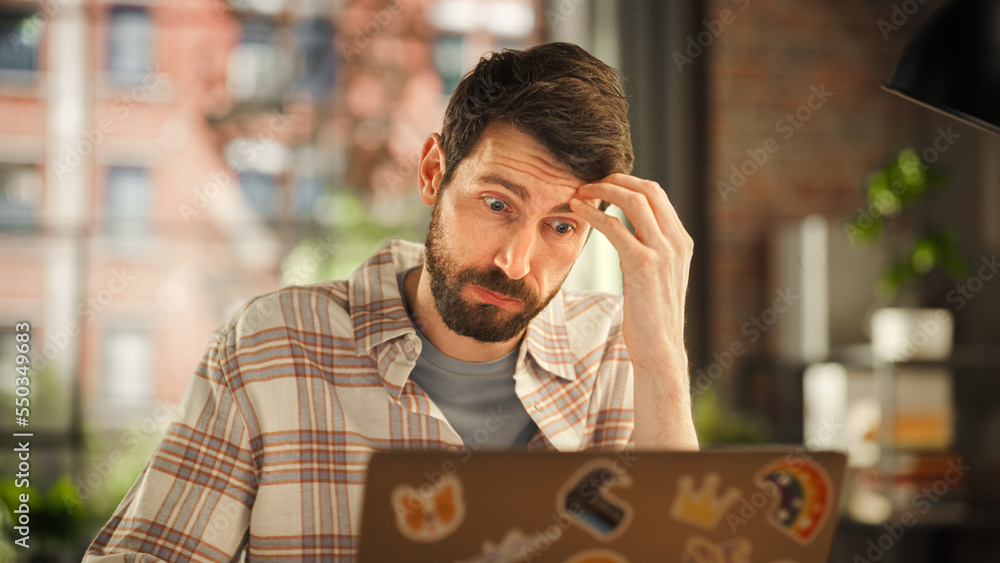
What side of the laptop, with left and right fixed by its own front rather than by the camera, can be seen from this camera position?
back

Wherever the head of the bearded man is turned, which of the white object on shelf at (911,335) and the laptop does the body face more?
the laptop

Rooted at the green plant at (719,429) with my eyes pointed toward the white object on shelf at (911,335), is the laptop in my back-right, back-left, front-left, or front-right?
back-right

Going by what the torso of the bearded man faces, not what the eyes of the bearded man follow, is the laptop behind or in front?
in front

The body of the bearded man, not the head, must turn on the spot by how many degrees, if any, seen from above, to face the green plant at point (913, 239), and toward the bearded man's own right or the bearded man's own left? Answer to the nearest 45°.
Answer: approximately 90° to the bearded man's own left

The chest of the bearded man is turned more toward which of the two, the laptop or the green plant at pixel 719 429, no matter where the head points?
the laptop

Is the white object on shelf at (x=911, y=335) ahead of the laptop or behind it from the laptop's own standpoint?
ahead

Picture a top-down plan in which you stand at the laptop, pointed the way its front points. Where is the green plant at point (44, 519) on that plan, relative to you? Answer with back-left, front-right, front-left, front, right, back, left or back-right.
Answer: front-left

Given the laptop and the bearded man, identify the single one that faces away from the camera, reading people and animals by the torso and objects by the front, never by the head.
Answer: the laptop

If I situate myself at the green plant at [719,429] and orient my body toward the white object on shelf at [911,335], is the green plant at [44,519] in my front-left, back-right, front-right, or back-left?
back-left

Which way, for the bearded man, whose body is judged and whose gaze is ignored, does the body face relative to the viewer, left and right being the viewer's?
facing the viewer and to the right of the viewer

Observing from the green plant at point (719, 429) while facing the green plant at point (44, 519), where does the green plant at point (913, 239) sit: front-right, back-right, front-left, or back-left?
back-right

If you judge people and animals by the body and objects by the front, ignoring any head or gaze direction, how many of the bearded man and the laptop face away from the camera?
1

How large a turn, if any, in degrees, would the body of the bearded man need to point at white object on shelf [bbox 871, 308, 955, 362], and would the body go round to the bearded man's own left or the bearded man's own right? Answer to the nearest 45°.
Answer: approximately 90° to the bearded man's own left

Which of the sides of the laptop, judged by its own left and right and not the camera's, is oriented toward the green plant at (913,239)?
front

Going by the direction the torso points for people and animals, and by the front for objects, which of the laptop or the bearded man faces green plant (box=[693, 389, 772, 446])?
the laptop
